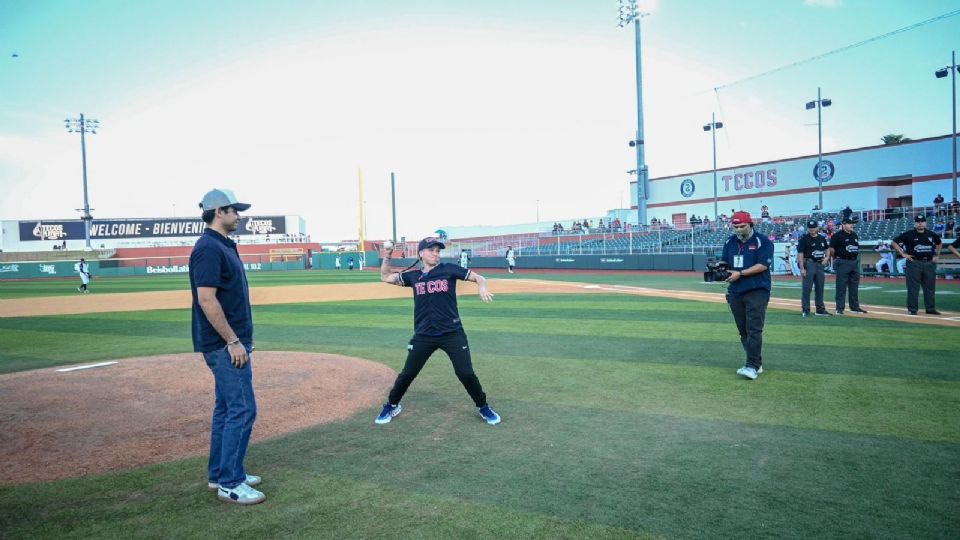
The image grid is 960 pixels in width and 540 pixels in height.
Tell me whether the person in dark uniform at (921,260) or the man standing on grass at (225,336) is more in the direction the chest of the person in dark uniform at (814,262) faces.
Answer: the man standing on grass

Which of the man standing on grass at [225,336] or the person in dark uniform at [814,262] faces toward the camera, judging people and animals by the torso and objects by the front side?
the person in dark uniform

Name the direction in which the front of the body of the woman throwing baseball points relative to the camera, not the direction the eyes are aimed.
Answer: toward the camera

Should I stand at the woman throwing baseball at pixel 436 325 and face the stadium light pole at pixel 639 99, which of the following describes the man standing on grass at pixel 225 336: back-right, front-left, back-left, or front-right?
back-left

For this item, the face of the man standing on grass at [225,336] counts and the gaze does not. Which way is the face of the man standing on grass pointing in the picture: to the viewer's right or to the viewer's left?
to the viewer's right

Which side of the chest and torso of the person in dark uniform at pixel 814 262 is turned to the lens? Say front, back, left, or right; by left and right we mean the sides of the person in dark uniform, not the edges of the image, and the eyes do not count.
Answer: front

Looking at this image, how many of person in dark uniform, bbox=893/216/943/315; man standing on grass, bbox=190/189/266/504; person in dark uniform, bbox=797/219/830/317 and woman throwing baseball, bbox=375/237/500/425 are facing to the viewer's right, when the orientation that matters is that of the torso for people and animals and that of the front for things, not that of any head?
1

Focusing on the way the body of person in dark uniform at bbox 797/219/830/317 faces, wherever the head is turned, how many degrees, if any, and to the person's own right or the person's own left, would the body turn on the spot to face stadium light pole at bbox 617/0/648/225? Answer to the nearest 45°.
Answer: approximately 180°

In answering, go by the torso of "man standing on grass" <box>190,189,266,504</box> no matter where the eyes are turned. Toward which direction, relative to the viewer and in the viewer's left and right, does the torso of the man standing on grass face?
facing to the right of the viewer

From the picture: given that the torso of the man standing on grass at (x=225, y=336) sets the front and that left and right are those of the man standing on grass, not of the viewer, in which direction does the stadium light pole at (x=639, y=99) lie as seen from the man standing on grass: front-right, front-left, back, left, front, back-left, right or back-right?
front-left

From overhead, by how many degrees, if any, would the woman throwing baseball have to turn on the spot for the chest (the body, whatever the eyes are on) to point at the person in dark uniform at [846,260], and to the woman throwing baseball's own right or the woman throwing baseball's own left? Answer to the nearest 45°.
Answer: approximately 135° to the woman throwing baseball's own left

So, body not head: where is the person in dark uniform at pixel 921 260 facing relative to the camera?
toward the camera

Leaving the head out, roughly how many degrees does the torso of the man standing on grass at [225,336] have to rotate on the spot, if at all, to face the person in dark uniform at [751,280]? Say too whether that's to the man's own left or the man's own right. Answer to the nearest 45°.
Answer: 0° — they already face them

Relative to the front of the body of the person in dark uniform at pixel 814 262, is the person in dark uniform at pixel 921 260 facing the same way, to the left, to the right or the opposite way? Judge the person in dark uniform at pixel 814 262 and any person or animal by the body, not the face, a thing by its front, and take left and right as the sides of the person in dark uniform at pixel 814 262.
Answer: the same way

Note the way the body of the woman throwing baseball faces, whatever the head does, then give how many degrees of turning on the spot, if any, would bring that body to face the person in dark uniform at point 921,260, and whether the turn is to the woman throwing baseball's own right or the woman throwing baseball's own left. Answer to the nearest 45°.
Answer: approximately 135° to the woman throwing baseball's own left

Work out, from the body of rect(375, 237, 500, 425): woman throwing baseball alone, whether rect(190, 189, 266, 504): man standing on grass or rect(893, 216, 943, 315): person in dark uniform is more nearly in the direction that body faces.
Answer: the man standing on grass
